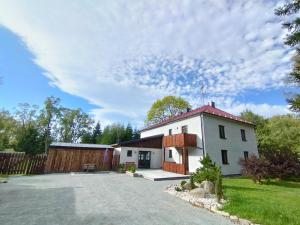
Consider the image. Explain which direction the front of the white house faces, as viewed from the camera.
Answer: facing the viewer and to the left of the viewer

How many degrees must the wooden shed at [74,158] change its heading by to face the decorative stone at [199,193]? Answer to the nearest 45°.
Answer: approximately 45° to its left

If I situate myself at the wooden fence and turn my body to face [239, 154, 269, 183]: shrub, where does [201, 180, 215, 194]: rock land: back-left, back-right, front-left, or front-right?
front-right

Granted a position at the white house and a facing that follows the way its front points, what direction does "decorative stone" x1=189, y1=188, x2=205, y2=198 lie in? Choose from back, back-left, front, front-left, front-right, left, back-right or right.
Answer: front-left

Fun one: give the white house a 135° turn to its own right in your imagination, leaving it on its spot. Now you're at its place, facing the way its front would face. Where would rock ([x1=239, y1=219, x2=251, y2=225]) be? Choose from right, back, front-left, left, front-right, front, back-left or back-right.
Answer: back

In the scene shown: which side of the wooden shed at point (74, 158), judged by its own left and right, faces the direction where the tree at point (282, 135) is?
left

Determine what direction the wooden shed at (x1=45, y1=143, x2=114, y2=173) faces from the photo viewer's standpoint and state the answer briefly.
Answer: facing the viewer

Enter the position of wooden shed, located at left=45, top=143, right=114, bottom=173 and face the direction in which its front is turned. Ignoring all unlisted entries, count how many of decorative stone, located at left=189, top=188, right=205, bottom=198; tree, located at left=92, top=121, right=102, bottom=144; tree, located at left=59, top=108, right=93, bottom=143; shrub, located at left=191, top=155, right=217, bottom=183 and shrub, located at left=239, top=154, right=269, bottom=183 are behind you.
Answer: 2

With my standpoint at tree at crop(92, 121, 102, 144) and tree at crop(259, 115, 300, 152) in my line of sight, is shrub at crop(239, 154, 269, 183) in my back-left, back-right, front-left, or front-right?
front-right

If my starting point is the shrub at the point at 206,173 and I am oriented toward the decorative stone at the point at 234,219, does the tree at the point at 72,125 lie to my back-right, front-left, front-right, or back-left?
back-right

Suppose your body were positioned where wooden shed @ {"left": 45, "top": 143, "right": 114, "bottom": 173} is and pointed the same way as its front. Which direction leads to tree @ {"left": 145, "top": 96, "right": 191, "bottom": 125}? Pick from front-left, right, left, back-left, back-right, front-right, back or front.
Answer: back-left

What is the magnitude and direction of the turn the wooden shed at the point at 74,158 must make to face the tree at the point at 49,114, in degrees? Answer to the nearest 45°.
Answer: approximately 180°

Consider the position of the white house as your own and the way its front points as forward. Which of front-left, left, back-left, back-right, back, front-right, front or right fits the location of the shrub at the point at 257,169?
left

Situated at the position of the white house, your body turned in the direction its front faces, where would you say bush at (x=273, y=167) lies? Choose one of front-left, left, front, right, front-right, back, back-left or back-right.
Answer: left

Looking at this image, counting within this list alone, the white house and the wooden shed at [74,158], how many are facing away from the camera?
0

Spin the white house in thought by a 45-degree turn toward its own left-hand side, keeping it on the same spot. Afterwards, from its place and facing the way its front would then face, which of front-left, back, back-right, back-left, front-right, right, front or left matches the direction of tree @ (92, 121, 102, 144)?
back-right
